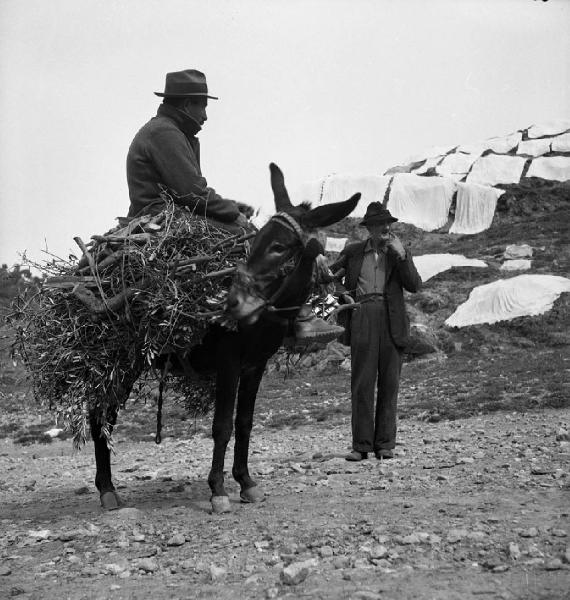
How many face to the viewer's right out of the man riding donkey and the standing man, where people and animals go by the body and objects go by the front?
1

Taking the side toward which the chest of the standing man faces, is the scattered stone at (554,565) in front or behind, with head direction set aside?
in front

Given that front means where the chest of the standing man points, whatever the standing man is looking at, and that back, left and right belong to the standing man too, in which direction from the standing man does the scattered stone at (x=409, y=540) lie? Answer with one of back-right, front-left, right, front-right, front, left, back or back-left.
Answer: front

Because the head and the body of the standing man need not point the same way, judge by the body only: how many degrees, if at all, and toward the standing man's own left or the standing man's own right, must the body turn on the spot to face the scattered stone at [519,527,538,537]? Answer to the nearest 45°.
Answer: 0° — they already face it

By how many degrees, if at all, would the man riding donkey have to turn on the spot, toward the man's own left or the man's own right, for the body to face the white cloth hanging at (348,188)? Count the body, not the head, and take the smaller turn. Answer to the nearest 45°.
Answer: approximately 90° to the man's own left

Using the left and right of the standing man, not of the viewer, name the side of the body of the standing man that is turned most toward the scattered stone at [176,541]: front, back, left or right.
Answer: front

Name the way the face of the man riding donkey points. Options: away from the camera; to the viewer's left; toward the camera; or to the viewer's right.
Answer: to the viewer's right

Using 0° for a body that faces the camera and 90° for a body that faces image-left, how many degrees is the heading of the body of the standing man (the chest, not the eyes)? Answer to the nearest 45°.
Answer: approximately 0°

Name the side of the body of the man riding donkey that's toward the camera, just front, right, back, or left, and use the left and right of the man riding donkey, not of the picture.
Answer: right

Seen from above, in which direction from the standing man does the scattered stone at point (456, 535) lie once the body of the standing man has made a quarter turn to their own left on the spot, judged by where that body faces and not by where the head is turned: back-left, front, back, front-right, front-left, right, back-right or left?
right

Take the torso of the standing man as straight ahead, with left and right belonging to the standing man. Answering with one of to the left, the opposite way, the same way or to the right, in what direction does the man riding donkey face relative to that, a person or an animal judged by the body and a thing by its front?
to the left

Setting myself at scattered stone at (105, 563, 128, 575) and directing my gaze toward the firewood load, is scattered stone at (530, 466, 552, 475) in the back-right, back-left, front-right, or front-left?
front-right

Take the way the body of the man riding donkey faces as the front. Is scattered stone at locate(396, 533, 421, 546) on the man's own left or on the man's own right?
on the man's own right

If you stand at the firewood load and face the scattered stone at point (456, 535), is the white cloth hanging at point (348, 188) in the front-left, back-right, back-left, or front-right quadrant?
back-left

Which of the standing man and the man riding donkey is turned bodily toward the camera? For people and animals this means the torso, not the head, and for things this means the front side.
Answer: the standing man
